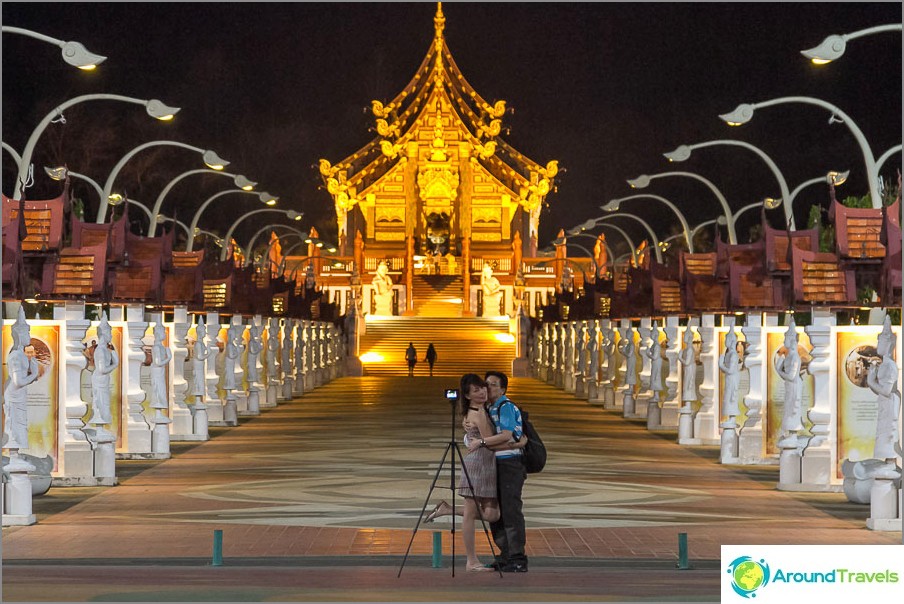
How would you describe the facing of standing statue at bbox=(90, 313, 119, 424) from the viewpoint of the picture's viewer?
facing to the right of the viewer

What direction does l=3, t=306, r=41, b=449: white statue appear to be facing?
to the viewer's right

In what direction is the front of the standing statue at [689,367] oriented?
to the viewer's left

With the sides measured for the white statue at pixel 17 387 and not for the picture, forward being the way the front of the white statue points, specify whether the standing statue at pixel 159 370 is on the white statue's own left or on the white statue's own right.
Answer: on the white statue's own left

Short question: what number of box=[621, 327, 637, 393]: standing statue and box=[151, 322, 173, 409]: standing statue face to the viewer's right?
1

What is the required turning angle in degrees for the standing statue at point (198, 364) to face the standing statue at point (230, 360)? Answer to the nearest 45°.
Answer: approximately 90° to its left

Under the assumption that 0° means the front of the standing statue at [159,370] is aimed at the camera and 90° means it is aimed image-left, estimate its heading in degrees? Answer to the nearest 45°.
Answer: approximately 270°

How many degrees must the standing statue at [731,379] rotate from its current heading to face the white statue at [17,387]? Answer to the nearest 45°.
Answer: approximately 45° to its left

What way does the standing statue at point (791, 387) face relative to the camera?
to the viewer's left

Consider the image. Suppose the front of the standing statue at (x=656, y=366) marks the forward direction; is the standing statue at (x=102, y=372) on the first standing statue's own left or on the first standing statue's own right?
on the first standing statue's own left

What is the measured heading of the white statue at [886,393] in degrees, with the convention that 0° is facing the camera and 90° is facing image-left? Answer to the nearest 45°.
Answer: approximately 90°

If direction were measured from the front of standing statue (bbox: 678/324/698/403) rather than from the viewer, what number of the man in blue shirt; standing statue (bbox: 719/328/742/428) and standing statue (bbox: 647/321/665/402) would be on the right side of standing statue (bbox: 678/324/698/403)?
1

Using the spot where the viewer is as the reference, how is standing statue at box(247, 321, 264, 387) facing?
facing to the right of the viewer

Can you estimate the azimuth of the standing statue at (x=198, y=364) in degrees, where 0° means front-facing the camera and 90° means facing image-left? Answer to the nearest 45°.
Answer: approximately 270°
